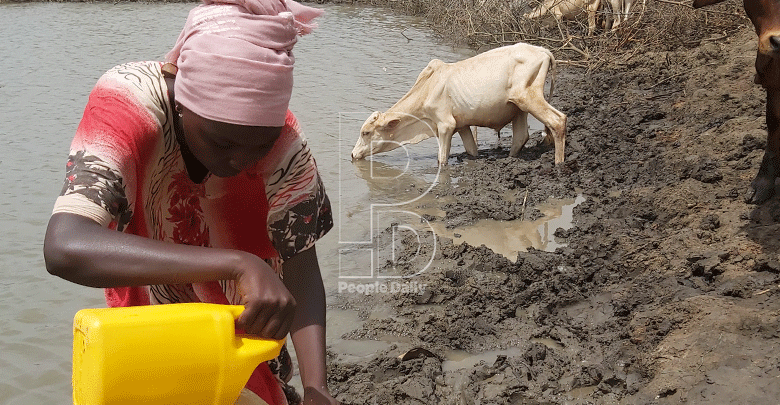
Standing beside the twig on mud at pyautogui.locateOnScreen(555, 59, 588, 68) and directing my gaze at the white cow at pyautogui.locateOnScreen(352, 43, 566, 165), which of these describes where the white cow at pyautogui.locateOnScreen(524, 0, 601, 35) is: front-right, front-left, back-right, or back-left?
back-right

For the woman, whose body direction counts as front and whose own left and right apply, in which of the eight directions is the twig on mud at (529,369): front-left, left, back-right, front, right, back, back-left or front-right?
left

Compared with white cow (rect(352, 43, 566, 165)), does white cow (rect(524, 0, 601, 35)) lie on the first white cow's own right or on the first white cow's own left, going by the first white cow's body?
on the first white cow's own right

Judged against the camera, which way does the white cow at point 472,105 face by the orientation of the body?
to the viewer's left

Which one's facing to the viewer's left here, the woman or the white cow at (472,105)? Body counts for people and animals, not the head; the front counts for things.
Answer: the white cow

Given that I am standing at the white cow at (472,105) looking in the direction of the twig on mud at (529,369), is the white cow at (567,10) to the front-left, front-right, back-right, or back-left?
back-left

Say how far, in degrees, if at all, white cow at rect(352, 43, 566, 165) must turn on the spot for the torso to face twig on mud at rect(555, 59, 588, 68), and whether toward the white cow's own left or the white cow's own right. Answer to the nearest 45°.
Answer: approximately 135° to the white cow's own right

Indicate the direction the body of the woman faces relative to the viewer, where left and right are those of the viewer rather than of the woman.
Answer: facing the viewer and to the right of the viewer

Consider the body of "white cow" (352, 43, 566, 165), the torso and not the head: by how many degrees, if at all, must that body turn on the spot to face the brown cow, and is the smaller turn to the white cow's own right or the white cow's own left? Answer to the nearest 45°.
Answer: approximately 135° to the white cow's own left

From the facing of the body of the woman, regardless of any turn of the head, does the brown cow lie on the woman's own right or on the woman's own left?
on the woman's own left

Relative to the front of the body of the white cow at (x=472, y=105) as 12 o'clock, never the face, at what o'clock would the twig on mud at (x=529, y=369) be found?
The twig on mud is roughly at 9 o'clock from the white cow.

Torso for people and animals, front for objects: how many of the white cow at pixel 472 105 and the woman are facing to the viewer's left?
1

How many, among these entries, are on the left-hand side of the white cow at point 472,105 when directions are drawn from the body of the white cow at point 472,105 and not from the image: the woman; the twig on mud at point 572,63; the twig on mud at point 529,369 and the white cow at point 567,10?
2

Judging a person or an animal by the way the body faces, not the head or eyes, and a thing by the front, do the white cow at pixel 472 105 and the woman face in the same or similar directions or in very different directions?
very different directions

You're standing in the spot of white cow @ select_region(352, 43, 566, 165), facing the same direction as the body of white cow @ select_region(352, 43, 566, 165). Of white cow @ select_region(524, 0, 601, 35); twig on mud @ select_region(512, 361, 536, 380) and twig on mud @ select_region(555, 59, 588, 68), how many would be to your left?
1
